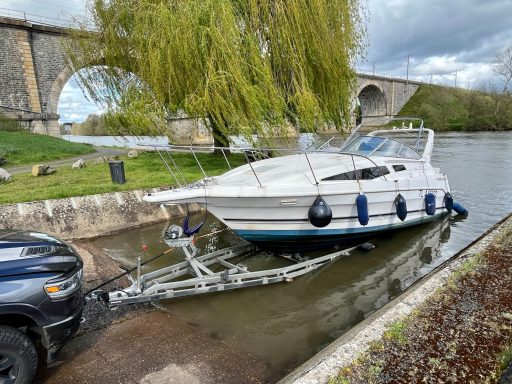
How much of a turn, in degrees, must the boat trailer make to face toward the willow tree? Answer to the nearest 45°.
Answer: approximately 135° to its right

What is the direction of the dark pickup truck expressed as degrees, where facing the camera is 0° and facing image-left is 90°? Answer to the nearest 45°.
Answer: approximately 270°

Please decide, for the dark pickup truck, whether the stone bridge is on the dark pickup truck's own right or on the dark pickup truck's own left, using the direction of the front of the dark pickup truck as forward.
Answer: on the dark pickup truck's own left

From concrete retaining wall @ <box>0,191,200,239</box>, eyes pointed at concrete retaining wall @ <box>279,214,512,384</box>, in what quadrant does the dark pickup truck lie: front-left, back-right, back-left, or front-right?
front-right

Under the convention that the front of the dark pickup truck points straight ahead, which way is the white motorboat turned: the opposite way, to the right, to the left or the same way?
the opposite way

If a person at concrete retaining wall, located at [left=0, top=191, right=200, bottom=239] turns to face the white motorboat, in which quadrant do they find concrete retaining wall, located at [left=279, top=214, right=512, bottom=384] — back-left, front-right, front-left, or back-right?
front-right

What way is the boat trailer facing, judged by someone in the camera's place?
facing the viewer and to the left of the viewer

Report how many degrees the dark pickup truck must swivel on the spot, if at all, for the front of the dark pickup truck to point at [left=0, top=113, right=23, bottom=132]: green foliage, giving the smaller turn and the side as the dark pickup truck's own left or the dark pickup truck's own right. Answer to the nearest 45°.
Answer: approximately 90° to the dark pickup truck's own left

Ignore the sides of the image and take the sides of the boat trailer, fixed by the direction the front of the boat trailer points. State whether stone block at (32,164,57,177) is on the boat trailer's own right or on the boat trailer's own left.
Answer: on the boat trailer's own right

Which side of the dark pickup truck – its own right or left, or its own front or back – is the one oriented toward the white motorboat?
front

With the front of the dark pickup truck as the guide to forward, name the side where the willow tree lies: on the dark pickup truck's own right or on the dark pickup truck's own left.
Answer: on the dark pickup truck's own left

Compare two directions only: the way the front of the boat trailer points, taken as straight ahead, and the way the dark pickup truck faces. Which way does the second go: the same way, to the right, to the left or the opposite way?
the opposite way

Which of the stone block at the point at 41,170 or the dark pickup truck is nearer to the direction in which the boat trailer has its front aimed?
the dark pickup truck

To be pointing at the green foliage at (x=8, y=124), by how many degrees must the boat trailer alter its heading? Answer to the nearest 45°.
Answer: approximately 90° to its right

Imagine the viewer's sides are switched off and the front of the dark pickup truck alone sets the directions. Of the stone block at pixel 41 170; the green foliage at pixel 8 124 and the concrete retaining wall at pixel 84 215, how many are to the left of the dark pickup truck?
3

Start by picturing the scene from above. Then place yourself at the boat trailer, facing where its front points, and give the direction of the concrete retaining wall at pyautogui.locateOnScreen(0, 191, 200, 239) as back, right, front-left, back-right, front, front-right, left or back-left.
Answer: right
